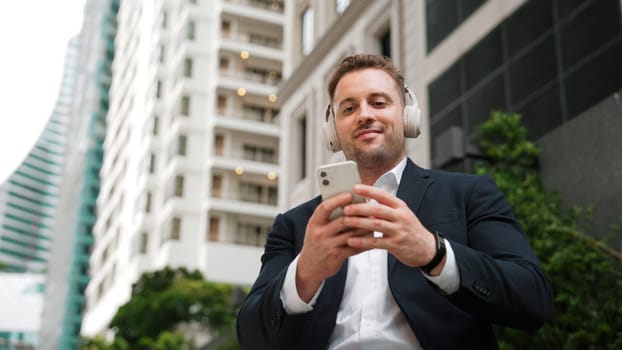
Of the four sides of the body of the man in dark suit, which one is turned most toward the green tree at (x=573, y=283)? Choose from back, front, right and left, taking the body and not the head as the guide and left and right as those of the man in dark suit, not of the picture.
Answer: back

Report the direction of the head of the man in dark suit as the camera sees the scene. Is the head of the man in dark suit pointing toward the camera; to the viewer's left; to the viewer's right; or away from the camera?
toward the camera

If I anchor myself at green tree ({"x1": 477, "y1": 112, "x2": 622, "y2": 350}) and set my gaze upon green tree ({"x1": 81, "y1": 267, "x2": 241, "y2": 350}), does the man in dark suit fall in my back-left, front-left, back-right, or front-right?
back-left

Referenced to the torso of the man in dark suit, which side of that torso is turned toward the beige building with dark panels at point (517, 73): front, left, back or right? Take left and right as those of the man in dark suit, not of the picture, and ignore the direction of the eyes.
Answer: back

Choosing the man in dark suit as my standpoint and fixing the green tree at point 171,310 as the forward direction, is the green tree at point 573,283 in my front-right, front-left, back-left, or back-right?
front-right

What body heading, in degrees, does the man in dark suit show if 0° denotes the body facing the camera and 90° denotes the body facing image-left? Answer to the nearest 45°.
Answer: approximately 0°

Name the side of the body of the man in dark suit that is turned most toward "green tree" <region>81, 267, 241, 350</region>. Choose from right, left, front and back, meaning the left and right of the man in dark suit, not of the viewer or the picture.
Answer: back
